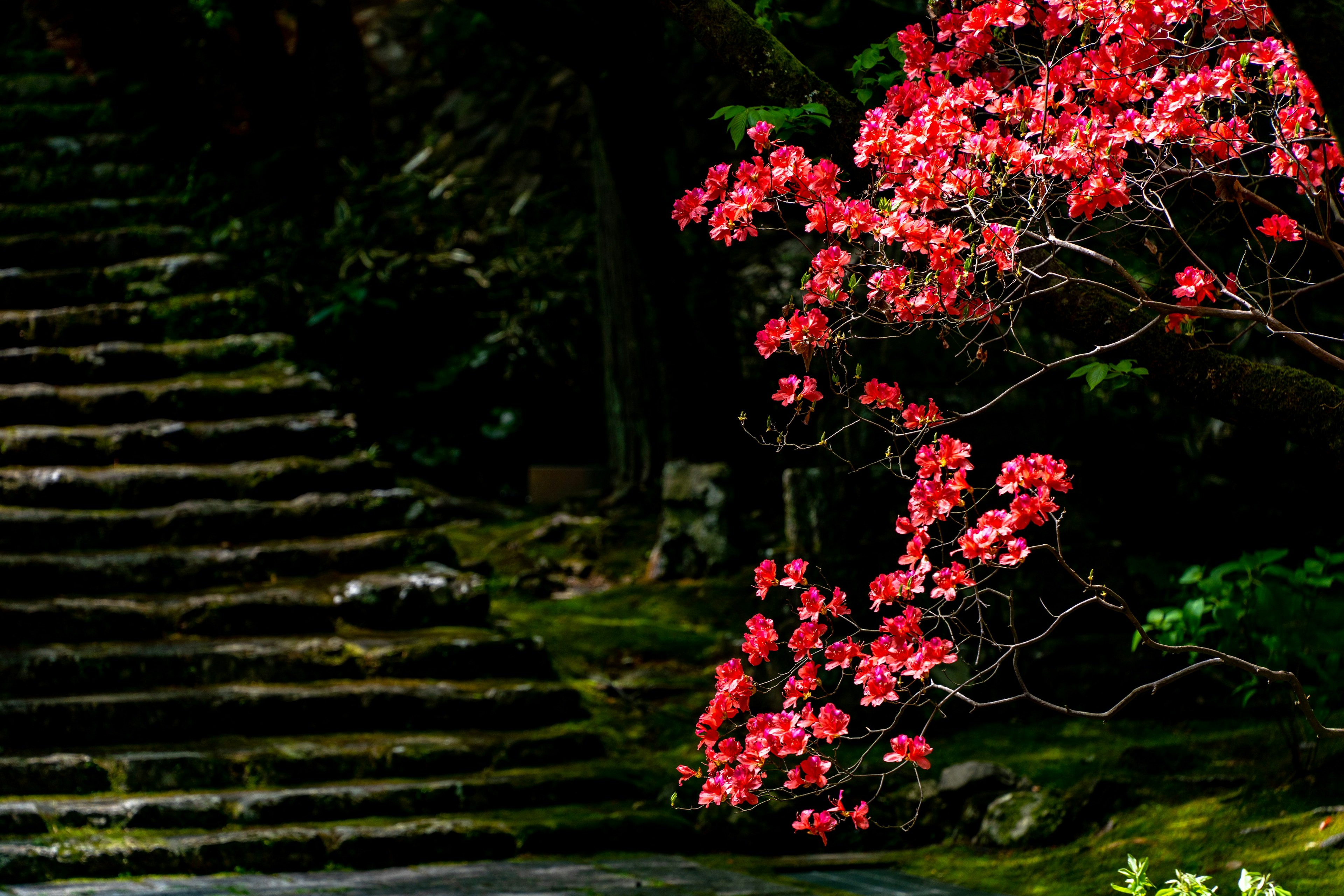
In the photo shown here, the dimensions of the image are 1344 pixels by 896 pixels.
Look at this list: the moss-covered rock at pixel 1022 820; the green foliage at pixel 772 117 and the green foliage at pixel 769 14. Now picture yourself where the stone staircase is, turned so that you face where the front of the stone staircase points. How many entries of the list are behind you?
0

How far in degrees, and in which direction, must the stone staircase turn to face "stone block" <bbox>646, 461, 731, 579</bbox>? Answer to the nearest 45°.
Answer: approximately 135° to its left

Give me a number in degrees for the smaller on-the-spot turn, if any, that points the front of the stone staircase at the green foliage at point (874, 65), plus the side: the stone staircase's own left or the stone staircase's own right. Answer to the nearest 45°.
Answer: approximately 45° to the stone staircase's own left

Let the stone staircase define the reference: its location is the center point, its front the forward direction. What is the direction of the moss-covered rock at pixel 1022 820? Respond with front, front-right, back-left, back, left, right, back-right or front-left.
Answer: front-left

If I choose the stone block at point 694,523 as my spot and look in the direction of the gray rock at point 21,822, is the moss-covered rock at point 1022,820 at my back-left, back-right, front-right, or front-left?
front-left

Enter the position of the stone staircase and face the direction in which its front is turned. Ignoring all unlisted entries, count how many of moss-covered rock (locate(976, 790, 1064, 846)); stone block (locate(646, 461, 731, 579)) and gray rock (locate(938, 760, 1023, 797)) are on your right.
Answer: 0

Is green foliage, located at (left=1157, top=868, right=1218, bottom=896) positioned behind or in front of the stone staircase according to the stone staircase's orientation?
in front

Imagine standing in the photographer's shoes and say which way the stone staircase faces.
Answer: facing the viewer

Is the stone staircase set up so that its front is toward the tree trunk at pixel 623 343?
no
